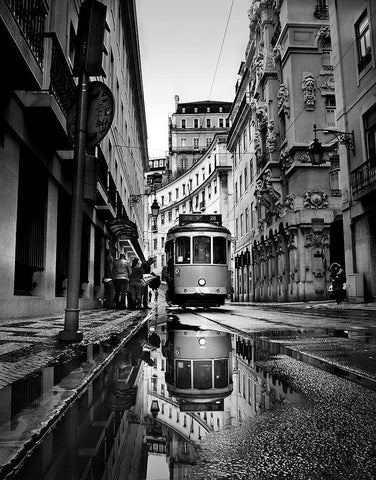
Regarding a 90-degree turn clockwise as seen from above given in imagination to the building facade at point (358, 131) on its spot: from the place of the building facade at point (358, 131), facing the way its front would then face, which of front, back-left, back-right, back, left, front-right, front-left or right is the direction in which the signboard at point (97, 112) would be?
back-left

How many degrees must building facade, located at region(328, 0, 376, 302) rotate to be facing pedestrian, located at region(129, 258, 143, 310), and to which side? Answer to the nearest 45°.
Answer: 0° — it already faces them

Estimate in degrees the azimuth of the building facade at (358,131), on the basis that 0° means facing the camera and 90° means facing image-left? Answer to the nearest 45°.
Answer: approximately 45°

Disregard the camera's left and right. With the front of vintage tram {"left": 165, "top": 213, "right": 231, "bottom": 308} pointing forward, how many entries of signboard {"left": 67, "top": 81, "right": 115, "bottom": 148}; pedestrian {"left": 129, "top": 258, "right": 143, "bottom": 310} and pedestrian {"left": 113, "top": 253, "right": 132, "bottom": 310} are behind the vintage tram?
0

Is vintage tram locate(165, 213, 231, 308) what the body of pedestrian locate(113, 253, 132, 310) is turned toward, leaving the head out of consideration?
no

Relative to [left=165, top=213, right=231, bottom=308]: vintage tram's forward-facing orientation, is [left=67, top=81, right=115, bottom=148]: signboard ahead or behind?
ahead

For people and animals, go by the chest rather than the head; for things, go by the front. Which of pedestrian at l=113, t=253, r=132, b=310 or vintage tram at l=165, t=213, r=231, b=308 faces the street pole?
the vintage tram

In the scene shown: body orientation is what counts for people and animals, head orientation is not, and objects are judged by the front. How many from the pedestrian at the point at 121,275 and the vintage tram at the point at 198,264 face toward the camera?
1

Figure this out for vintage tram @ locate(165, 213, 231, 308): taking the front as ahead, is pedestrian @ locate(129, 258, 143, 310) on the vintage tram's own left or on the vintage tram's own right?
on the vintage tram's own right

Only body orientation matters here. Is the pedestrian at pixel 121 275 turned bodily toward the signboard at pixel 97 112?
no

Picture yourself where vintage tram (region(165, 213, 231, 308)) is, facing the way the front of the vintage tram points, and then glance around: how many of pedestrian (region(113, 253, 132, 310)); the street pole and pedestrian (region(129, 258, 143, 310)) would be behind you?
0

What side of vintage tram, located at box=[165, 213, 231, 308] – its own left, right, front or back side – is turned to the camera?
front
